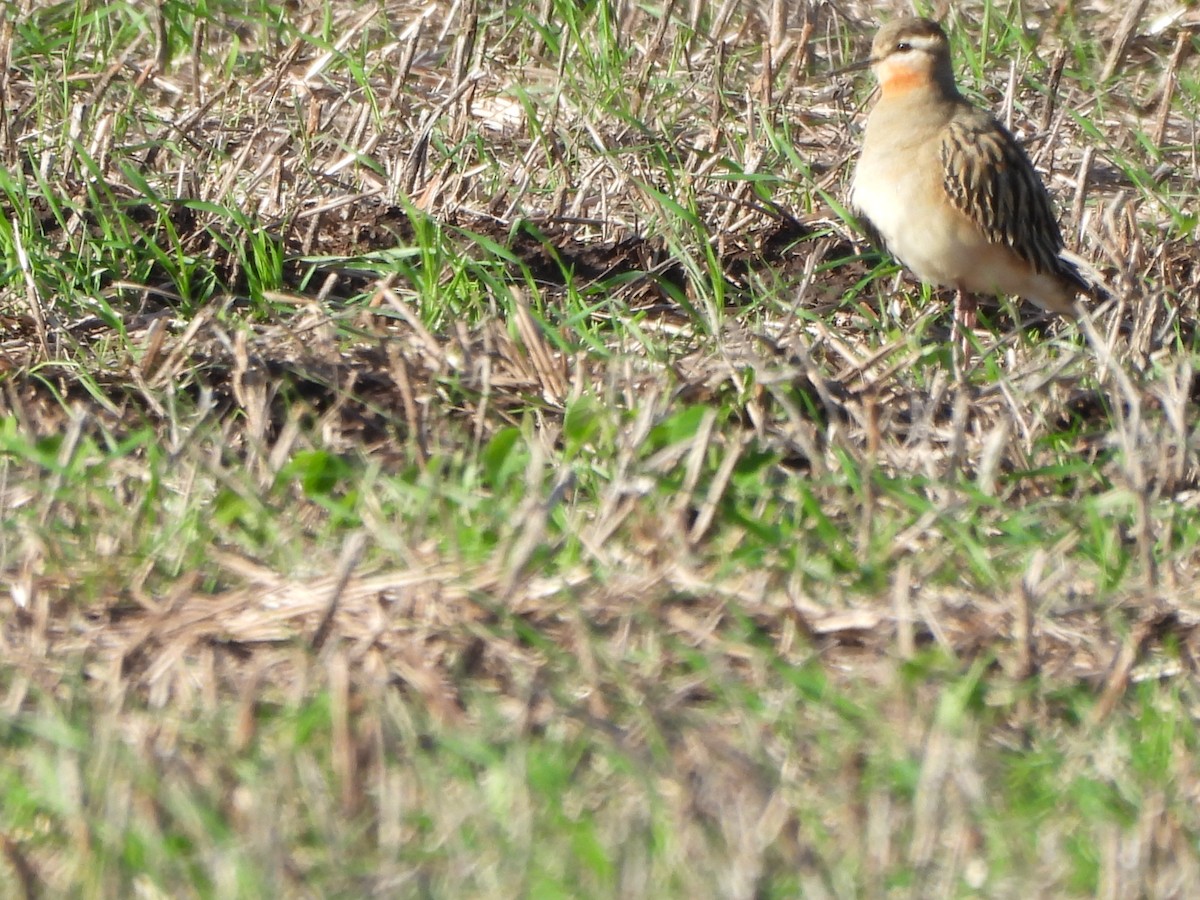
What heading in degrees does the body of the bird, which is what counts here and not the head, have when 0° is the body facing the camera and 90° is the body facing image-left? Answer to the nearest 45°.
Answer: approximately 45°
